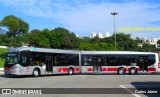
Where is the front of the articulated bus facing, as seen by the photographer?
facing the viewer and to the left of the viewer
